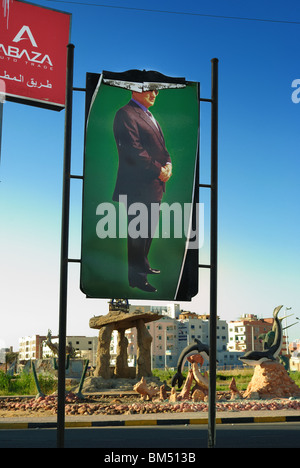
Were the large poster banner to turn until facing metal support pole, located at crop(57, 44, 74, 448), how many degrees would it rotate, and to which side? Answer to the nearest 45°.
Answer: approximately 45° to its right

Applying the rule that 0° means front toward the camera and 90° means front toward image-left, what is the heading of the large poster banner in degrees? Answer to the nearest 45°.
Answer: approximately 0°

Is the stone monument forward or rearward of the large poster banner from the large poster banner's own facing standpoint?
rearward

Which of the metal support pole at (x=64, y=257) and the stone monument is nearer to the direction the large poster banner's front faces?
the metal support pole
